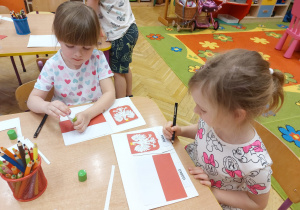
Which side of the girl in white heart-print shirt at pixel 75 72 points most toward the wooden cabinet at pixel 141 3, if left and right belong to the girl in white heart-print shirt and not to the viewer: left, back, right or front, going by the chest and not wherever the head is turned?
back

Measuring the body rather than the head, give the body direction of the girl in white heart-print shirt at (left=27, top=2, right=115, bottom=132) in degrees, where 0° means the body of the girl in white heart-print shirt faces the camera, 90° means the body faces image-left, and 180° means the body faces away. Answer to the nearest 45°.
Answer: approximately 0°

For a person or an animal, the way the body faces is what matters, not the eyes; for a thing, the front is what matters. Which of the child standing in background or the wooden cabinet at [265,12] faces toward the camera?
the wooden cabinet

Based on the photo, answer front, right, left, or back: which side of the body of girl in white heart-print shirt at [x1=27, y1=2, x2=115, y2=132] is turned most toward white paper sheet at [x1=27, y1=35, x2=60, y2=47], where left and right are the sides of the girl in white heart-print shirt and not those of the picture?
back

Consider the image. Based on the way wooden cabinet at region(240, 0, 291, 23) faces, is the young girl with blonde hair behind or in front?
in front

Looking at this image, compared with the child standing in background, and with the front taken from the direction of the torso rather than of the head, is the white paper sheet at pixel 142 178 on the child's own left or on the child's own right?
on the child's own left

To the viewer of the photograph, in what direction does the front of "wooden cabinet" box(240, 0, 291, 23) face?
facing the viewer

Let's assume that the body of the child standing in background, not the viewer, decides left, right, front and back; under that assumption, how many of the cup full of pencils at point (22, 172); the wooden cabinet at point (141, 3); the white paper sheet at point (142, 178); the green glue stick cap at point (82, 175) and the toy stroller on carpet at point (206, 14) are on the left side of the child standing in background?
3
